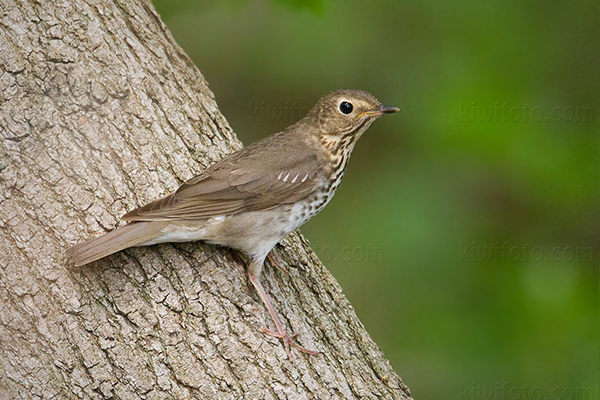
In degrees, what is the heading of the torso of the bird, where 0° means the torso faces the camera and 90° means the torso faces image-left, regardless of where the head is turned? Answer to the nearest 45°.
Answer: approximately 270°
